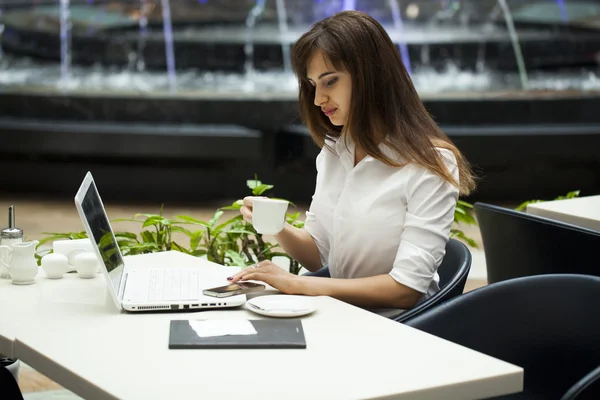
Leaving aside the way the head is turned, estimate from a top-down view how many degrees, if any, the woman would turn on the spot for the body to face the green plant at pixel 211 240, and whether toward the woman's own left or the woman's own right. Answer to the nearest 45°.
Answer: approximately 90° to the woman's own right

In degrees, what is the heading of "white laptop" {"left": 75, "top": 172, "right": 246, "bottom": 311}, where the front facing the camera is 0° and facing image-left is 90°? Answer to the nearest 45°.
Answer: approximately 270°

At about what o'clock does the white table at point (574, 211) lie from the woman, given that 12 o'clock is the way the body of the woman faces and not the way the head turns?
The white table is roughly at 6 o'clock from the woman.

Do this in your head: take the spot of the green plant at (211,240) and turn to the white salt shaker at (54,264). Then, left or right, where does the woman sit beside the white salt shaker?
left

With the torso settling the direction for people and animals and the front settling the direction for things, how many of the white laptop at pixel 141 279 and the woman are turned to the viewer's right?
1

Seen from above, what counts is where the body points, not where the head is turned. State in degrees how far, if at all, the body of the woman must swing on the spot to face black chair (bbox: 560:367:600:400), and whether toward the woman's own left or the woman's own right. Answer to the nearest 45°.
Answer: approximately 90° to the woman's own left

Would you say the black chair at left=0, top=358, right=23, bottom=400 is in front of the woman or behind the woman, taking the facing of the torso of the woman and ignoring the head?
in front

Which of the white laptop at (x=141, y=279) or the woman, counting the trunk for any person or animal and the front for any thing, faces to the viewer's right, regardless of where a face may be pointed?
the white laptop

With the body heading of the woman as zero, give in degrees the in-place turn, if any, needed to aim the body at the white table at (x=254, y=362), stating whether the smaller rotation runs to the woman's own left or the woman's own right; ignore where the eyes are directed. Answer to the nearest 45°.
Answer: approximately 45° to the woman's own left

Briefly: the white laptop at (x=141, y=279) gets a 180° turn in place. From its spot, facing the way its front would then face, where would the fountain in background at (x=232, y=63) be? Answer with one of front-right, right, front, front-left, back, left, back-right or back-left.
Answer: right
